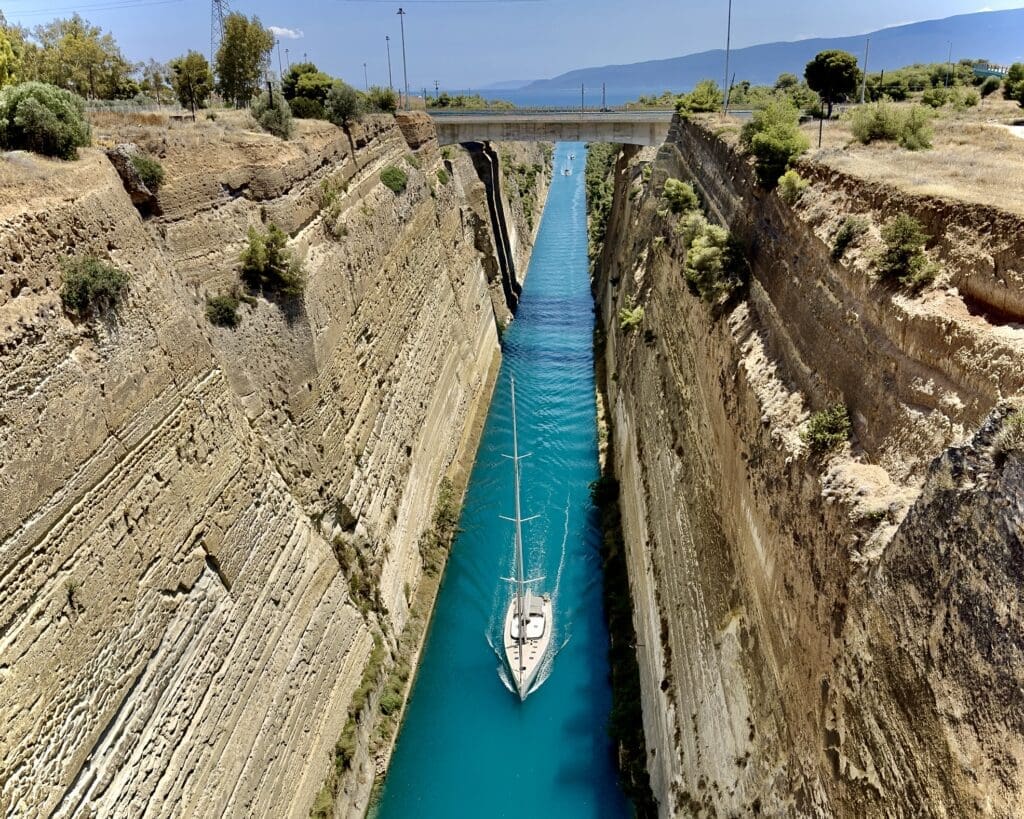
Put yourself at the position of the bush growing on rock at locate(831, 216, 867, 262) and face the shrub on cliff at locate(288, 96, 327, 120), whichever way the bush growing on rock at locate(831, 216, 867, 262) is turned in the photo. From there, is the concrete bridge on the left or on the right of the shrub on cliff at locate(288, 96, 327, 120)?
right

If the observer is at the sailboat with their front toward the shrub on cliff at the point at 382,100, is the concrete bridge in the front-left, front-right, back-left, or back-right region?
front-right

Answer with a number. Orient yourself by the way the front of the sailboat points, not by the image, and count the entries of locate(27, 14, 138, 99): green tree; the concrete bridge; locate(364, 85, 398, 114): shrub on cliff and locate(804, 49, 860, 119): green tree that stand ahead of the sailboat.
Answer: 0

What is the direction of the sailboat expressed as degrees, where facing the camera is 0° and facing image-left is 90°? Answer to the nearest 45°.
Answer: approximately 0°

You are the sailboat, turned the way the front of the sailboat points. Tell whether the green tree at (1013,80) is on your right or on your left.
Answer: on your left

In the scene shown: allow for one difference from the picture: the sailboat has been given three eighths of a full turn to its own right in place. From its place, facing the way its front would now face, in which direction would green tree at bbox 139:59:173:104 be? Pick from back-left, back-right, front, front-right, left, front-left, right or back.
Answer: front

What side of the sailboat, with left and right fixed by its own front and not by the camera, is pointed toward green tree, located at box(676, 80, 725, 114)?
back

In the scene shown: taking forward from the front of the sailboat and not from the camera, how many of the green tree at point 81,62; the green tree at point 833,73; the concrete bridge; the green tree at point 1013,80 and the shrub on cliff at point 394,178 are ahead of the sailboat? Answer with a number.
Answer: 0

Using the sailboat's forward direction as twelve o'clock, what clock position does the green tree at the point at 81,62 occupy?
The green tree is roughly at 4 o'clock from the sailboat.
